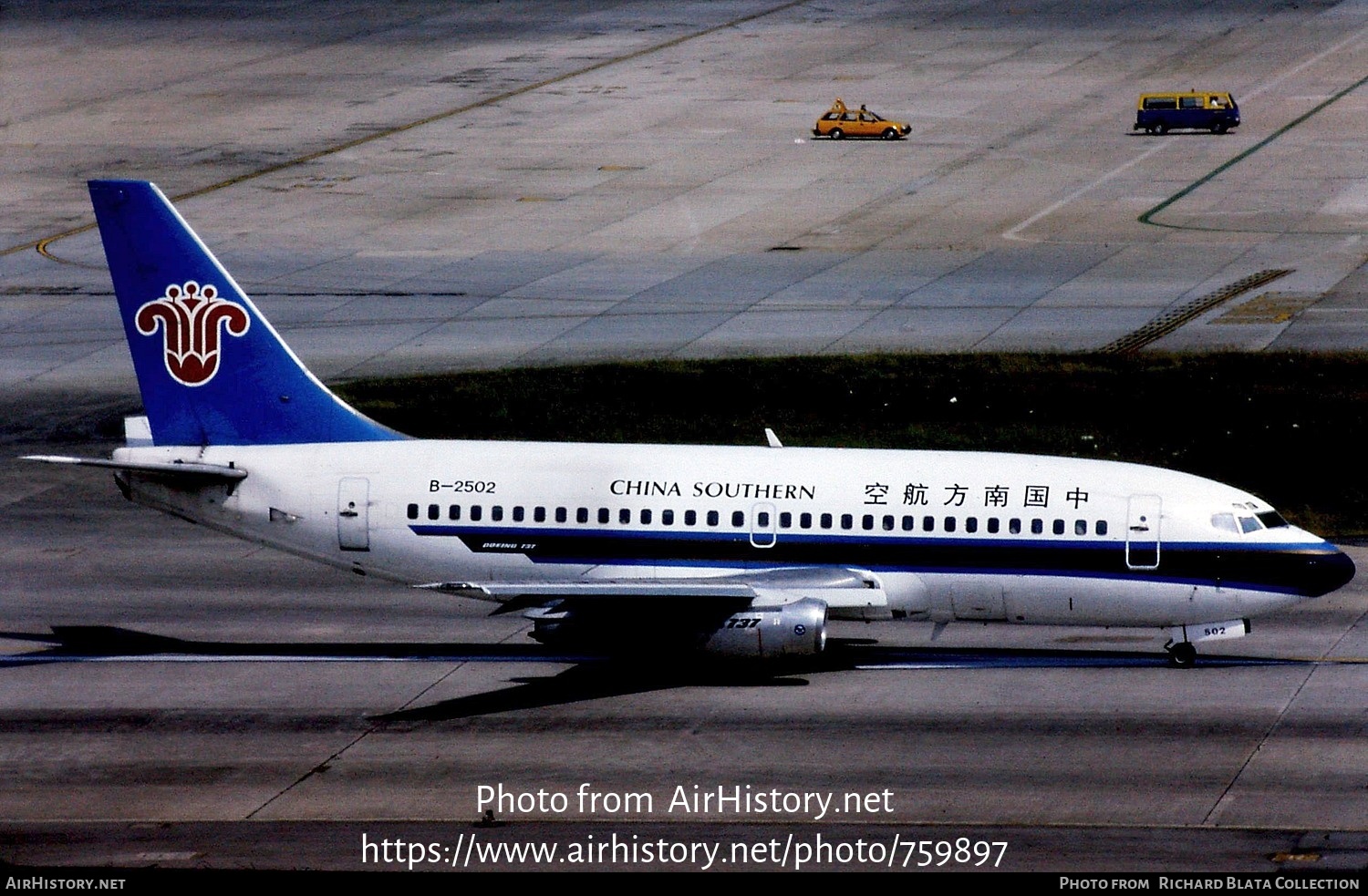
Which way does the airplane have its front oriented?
to the viewer's right
